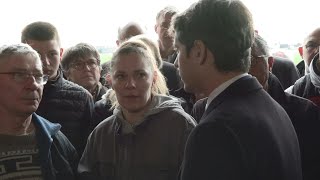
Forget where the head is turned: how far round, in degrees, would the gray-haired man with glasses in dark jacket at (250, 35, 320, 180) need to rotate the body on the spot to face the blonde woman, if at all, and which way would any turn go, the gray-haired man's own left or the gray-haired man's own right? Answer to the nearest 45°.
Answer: approximately 45° to the gray-haired man's own right

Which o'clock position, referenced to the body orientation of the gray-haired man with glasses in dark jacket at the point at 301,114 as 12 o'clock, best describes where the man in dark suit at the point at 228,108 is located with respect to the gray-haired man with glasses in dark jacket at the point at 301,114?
the man in dark suit at the point at 228,108 is roughly at 11 o'clock from the gray-haired man with glasses in dark jacket at the point at 301,114.

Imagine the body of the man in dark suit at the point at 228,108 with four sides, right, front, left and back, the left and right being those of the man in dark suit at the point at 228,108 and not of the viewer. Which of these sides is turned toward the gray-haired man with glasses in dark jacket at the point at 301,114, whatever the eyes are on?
right

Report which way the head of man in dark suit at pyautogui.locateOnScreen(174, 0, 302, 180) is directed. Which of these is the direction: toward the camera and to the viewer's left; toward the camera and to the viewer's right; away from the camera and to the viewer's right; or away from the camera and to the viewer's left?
away from the camera and to the viewer's left

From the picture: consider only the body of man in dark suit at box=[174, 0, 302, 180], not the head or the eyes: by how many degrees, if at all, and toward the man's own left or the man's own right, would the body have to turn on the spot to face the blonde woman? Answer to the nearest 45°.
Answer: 0° — they already face them

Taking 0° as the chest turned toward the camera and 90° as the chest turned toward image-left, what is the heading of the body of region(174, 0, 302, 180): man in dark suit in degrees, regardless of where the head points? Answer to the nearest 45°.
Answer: approximately 135°

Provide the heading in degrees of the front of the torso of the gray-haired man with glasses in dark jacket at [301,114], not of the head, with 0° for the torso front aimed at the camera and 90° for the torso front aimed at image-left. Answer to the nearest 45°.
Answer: approximately 45°

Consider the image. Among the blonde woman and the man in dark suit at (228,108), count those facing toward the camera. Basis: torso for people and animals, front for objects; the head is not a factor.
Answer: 1

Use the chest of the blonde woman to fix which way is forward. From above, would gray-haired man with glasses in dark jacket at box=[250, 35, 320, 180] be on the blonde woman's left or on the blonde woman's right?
on the blonde woman's left

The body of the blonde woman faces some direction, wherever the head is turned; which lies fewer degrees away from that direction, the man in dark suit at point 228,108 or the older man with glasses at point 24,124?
the man in dark suit
